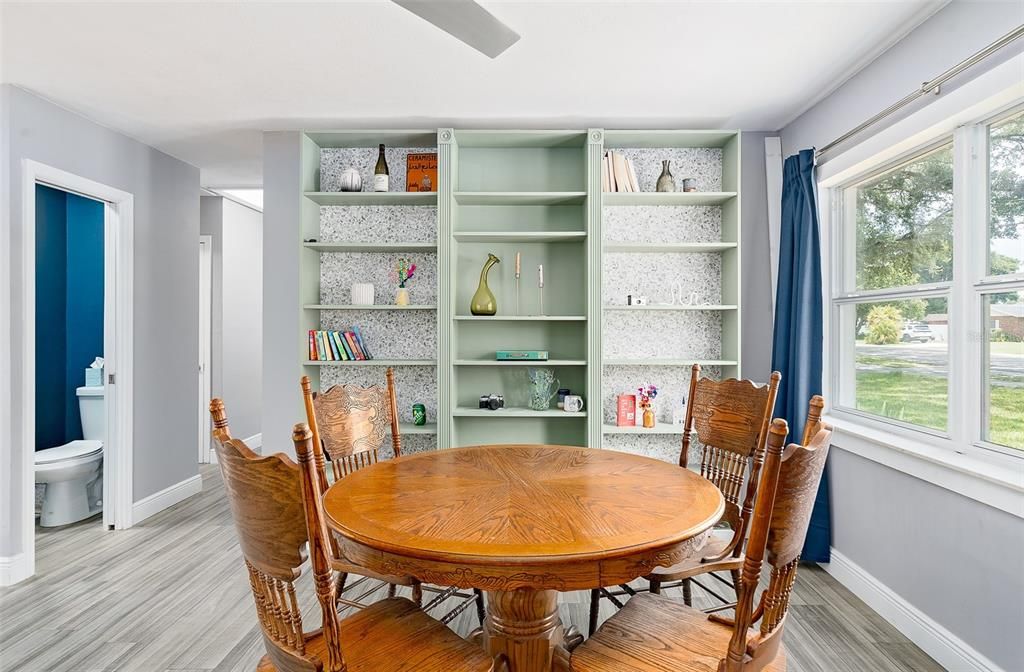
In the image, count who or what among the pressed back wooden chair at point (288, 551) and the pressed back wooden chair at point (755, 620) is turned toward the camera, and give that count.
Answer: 0

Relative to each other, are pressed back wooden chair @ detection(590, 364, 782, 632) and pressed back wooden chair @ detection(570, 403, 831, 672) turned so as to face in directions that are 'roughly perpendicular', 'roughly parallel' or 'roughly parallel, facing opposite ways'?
roughly perpendicular

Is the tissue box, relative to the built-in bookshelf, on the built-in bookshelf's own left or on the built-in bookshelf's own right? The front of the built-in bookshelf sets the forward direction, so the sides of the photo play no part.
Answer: on the built-in bookshelf's own right

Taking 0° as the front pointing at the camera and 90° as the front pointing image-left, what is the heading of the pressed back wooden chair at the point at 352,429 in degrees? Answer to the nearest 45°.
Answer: approximately 315°

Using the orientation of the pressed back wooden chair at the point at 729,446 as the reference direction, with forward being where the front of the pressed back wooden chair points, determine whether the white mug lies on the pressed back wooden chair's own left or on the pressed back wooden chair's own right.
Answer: on the pressed back wooden chair's own right

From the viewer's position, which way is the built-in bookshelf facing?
facing the viewer

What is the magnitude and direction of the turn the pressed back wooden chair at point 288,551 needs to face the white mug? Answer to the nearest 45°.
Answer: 0° — it already faces it

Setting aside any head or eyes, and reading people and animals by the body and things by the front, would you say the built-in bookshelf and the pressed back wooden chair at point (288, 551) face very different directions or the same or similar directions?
very different directions

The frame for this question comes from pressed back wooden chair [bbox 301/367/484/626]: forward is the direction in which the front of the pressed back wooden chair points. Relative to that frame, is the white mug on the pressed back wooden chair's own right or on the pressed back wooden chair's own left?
on the pressed back wooden chair's own left

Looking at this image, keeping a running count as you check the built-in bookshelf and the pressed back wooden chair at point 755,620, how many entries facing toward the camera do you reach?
1

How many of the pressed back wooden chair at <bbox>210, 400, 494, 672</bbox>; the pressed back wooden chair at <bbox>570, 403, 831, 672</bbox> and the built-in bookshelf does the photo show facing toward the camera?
1

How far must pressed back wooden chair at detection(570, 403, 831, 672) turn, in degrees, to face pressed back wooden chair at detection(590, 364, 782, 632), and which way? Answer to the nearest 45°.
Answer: approximately 45° to its right

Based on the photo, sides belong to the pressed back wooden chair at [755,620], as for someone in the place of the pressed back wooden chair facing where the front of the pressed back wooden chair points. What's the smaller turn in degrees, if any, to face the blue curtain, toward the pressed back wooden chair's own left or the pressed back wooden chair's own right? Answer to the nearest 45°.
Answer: approximately 45° to the pressed back wooden chair's own right

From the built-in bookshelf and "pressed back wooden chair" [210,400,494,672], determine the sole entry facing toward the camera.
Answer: the built-in bookshelf

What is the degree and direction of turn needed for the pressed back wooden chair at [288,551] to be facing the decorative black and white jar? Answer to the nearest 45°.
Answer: approximately 45° to its left

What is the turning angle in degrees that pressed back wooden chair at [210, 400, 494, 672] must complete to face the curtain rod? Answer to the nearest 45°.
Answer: approximately 45° to its right

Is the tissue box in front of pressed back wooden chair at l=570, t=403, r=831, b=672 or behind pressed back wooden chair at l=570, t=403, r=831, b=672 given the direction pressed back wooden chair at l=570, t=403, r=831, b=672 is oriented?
in front

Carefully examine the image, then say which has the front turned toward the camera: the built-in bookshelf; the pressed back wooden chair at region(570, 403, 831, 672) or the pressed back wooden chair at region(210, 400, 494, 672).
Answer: the built-in bookshelf

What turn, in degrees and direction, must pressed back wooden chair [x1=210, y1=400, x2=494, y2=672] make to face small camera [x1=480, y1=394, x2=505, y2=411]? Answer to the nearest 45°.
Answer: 0° — it already faces it

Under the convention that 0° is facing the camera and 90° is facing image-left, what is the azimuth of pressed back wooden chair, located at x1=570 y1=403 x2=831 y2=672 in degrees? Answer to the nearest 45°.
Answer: approximately 135°
